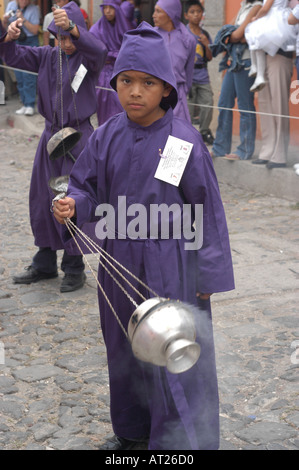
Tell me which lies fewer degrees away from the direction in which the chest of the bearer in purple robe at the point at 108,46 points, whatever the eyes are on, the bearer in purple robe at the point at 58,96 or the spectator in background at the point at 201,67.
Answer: the bearer in purple robe

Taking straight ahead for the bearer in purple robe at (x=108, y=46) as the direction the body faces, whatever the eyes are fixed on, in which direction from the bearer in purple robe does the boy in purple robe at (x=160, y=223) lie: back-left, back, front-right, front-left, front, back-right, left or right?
front-left

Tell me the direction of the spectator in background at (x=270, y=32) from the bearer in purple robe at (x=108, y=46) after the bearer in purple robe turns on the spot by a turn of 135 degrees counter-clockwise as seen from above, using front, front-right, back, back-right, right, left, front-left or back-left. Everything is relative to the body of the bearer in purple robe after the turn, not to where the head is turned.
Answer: front-right

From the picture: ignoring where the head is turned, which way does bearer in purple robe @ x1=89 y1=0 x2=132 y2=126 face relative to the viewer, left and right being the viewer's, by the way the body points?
facing the viewer and to the left of the viewer

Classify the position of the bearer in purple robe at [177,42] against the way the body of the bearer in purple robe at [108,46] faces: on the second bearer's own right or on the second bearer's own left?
on the second bearer's own left

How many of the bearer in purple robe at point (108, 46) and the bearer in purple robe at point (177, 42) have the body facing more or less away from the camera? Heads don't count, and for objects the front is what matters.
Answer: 0

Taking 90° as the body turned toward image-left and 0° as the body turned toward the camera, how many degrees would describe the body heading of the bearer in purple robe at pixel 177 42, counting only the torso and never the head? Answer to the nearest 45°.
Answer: approximately 45°
